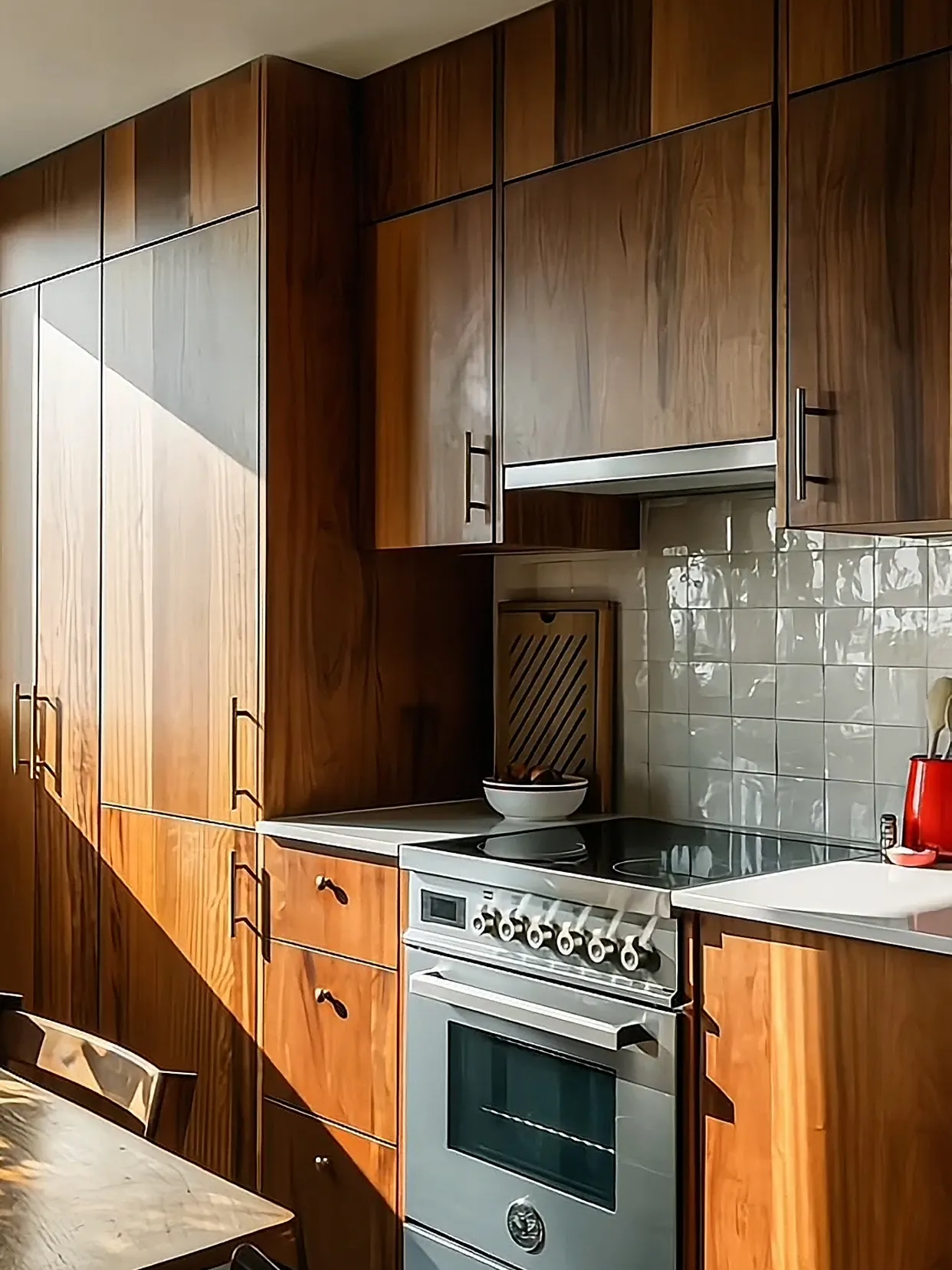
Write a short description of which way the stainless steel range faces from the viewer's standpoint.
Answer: facing the viewer and to the left of the viewer

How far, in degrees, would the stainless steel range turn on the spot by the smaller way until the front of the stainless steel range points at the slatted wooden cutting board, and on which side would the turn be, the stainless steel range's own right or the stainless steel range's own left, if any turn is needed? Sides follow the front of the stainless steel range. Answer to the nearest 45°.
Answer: approximately 135° to the stainless steel range's own right

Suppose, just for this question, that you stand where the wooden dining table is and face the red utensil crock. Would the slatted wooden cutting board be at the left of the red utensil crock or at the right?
left

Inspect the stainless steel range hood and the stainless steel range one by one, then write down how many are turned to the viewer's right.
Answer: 0

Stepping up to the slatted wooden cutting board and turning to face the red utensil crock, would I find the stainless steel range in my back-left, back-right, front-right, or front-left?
front-right

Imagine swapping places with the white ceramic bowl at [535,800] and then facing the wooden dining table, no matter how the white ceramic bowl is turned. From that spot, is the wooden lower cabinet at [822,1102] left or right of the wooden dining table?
left

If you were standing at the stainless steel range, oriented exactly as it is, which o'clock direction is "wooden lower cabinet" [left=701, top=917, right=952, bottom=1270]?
The wooden lower cabinet is roughly at 9 o'clock from the stainless steel range.

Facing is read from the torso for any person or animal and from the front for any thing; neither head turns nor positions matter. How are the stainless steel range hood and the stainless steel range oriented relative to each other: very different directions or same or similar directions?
same or similar directions

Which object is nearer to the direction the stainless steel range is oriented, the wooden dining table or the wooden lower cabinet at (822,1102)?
the wooden dining table

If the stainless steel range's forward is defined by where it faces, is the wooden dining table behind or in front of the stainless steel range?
in front

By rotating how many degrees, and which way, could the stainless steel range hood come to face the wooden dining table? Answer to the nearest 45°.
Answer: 0° — it already faces it
